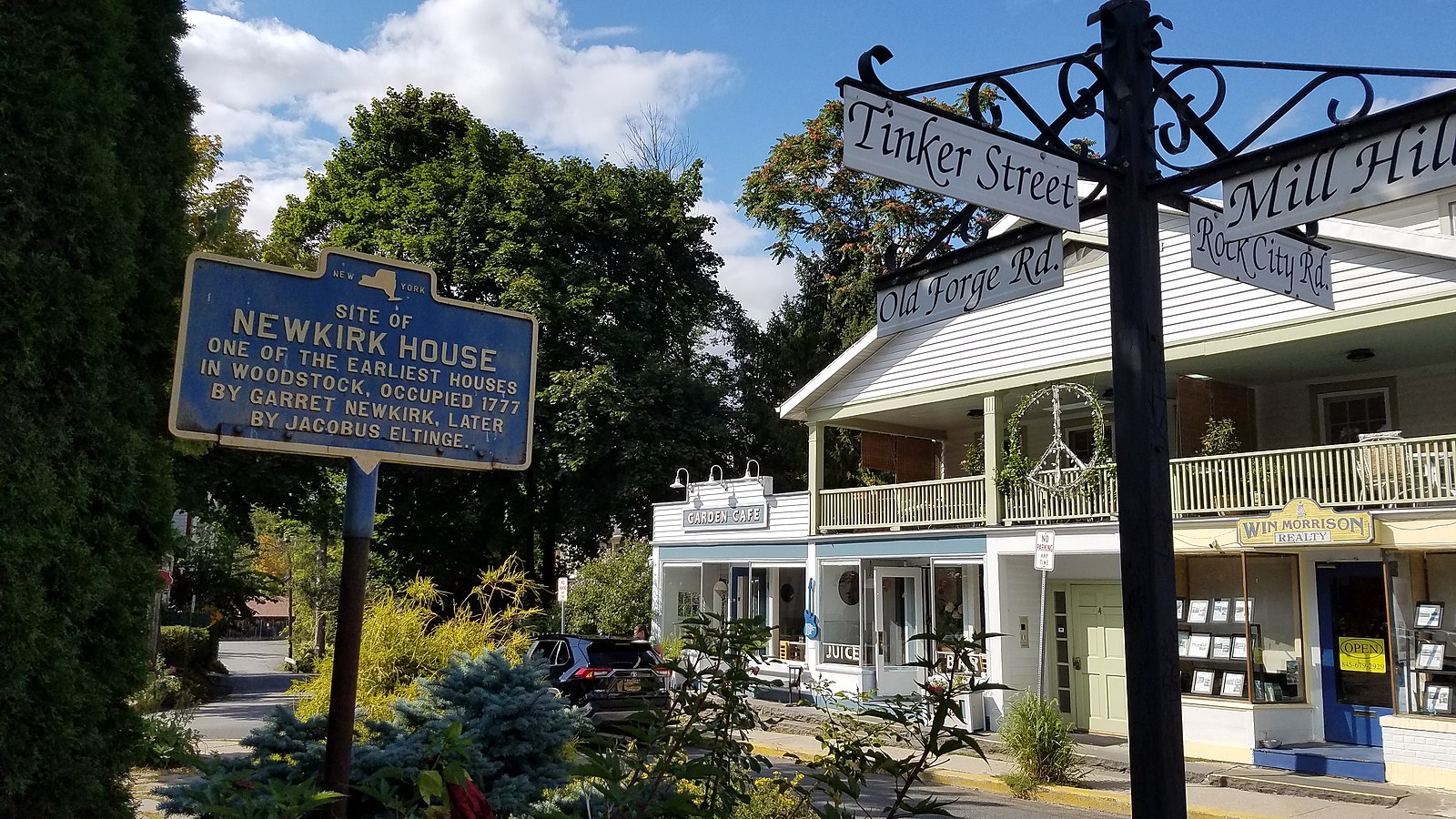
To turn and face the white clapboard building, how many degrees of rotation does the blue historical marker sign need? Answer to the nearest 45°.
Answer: approximately 135° to its left

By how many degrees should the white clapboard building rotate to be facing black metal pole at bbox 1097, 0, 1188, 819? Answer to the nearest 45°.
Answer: approximately 45° to its left

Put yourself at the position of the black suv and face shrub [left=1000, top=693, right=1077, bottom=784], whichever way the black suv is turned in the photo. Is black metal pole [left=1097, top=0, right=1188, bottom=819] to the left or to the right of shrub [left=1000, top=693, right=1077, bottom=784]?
right

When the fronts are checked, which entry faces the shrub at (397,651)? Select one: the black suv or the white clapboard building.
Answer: the white clapboard building

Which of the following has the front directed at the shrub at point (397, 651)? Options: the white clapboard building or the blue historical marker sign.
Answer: the white clapboard building

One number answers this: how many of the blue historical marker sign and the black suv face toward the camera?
1

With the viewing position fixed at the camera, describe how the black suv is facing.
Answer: facing away from the viewer and to the left of the viewer

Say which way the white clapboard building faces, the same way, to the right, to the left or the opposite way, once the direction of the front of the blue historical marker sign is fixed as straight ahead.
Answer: to the right

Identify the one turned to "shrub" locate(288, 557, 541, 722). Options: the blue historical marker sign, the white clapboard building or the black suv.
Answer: the white clapboard building

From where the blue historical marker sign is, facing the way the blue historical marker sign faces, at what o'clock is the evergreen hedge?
The evergreen hedge is roughly at 3 o'clock from the blue historical marker sign.
